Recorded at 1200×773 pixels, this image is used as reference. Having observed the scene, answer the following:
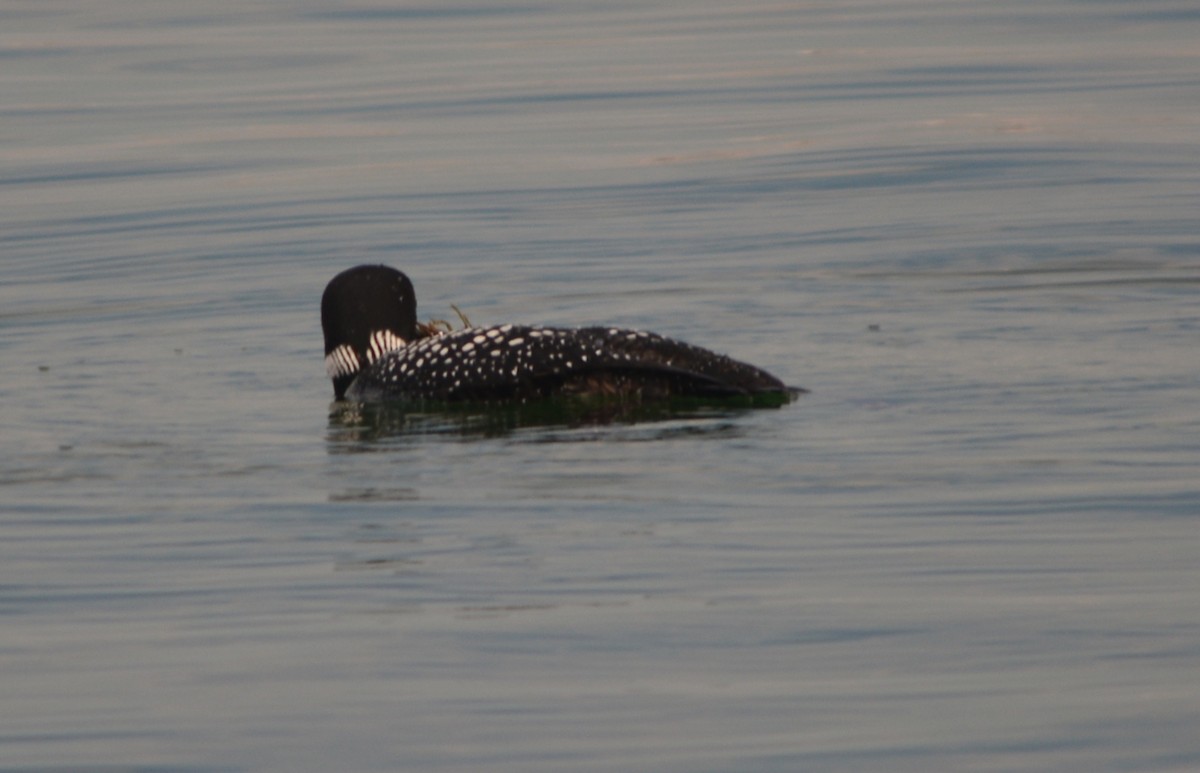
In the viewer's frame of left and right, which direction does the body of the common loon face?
facing to the left of the viewer
